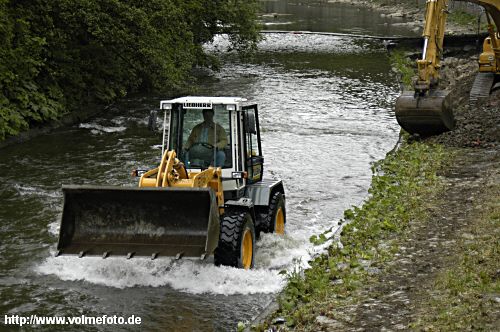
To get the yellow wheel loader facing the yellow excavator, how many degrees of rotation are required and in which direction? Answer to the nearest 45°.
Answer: approximately 180°

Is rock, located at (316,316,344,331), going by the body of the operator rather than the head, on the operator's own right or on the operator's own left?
on the operator's own left

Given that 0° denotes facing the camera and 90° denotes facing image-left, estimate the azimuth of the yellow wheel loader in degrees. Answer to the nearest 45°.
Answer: approximately 45°

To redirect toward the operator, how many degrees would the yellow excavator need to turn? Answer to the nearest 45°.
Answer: approximately 45° to its left

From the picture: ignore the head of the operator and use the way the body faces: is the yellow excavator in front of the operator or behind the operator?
behind

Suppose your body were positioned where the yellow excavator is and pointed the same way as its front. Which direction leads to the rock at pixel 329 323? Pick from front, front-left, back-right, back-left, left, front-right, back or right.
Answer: front-left

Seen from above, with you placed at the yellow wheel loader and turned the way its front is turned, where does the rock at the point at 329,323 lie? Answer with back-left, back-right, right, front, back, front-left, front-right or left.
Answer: left

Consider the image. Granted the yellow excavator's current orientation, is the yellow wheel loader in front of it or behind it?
in front

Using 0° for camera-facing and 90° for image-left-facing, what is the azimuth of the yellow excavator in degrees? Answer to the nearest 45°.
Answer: approximately 45°

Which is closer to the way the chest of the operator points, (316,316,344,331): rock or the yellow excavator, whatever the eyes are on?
the rock

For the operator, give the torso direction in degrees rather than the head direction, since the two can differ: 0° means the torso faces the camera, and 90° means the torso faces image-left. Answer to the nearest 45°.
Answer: approximately 45°
